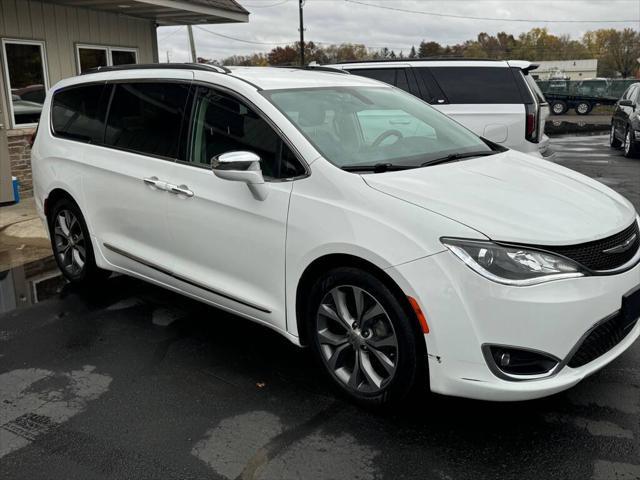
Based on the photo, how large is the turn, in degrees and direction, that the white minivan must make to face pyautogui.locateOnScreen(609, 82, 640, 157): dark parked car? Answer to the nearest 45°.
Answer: approximately 90° to its left

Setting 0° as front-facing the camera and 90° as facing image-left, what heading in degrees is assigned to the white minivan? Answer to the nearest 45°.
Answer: approximately 315°

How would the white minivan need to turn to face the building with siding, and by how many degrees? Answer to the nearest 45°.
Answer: approximately 180°

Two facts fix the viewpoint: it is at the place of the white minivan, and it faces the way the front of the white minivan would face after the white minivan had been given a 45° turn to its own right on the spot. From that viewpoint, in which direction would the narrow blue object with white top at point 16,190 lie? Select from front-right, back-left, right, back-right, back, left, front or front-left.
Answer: back-right
